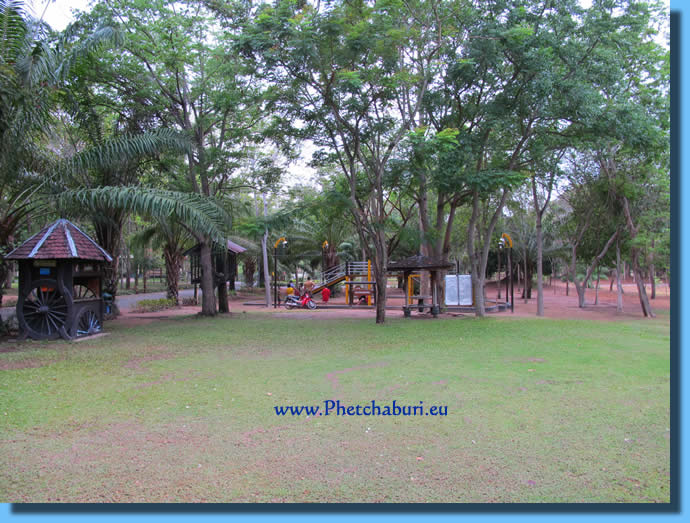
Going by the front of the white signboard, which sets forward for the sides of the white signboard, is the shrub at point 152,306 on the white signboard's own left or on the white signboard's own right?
on the white signboard's own right

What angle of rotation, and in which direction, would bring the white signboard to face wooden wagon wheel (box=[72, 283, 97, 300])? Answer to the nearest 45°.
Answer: approximately 45° to its right

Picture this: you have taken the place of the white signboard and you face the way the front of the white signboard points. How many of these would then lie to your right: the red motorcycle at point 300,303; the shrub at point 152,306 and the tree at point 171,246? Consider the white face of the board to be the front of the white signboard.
3

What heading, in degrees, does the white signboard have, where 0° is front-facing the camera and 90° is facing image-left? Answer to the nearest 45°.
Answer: approximately 0°

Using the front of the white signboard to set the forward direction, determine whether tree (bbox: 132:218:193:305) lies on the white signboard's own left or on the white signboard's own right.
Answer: on the white signboard's own right
